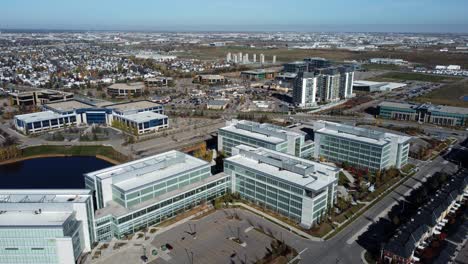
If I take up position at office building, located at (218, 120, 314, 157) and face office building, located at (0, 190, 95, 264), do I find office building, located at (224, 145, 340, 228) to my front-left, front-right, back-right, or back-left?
front-left

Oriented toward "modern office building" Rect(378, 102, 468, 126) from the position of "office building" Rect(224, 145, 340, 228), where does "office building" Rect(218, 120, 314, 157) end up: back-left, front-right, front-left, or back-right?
front-left

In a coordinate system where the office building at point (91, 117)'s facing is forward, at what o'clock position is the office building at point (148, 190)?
the office building at point (148, 190) is roughly at 12 o'clock from the office building at point (91, 117).

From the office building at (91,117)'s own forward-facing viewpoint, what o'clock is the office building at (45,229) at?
the office building at (45,229) is roughly at 12 o'clock from the office building at (91,117).

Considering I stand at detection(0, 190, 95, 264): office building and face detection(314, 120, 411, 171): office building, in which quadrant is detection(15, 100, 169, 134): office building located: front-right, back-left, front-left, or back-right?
front-left

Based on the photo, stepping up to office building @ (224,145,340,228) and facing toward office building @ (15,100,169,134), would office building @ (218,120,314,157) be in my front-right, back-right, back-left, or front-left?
front-right

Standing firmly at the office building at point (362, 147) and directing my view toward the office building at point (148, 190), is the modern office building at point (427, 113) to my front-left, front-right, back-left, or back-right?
back-right

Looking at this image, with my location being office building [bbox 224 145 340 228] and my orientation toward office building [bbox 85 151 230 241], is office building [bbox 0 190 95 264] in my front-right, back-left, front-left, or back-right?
front-left

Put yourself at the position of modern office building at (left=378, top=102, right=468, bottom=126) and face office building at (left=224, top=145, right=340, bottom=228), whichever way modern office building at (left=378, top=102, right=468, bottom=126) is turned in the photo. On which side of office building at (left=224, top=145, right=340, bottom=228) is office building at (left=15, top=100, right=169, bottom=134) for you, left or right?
right

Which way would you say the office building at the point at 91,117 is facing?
toward the camera

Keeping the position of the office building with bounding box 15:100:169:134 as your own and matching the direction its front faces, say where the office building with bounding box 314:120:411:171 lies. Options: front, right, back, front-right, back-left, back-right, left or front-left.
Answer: front-left
